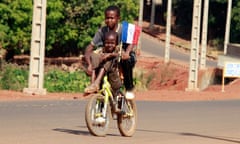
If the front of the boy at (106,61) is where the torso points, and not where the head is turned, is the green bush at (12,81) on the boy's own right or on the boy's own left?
on the boy's own right

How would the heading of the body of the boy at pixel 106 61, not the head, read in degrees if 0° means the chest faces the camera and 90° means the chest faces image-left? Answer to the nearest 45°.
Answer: approximately 45°

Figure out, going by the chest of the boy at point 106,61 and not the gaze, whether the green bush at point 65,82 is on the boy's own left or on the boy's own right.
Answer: on the boy's own right

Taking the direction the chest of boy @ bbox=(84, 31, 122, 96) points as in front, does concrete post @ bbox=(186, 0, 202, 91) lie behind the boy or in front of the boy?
behind

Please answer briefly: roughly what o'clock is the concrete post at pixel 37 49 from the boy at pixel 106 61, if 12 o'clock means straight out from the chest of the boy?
The concrete post is roughly at 4 o'clock from the boy.
